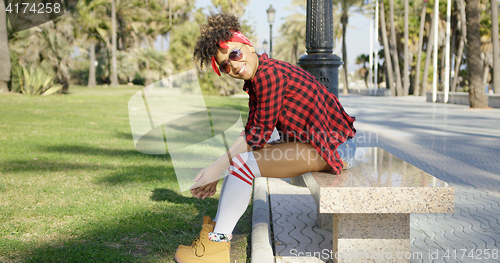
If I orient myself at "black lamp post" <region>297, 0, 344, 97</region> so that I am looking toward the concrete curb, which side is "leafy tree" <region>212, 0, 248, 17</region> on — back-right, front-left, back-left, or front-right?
back-right

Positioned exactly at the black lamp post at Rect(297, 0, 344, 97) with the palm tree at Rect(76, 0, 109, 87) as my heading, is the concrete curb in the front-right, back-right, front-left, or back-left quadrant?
back-left

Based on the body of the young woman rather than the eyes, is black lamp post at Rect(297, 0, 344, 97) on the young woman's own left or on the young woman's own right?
on the young woman's own right

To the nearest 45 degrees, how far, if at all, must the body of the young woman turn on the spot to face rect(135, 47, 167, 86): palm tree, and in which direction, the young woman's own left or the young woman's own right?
approximately 90° to the young woman's own right

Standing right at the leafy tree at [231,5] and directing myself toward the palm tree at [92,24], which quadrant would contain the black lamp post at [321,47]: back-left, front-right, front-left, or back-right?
back-left

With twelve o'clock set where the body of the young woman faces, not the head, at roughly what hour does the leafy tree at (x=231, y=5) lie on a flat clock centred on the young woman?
The leafy tree is roughly at 3 o'clock from the young woman.

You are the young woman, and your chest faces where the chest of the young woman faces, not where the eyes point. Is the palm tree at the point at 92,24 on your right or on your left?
on your right

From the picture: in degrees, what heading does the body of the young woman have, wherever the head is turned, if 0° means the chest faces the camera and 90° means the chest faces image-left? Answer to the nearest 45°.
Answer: approximately 90°
